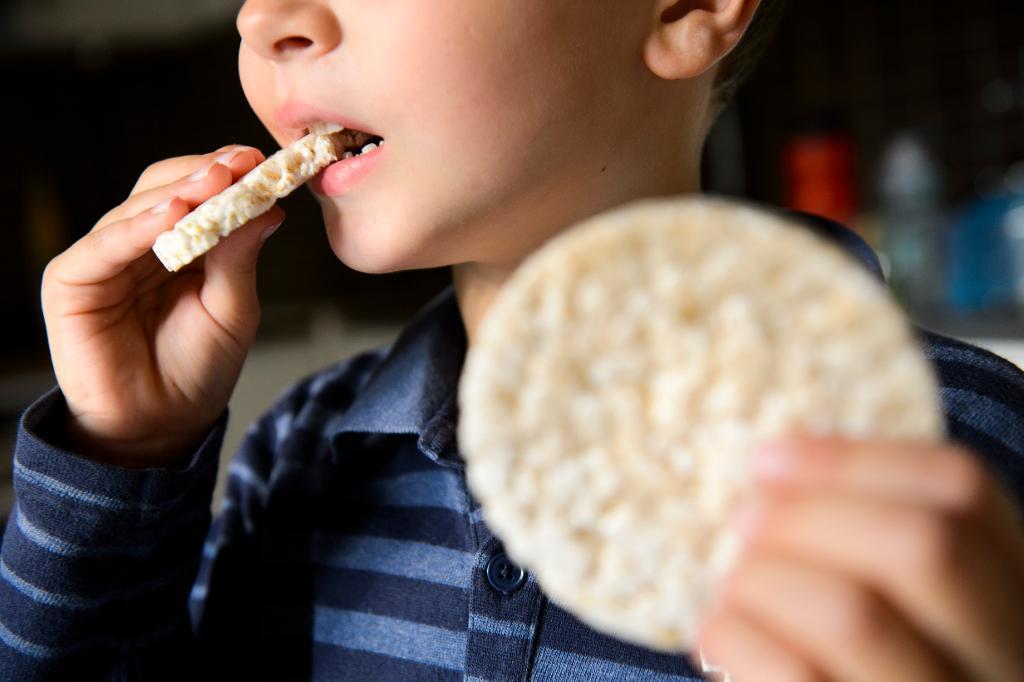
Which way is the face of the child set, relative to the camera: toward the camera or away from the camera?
toward the camera

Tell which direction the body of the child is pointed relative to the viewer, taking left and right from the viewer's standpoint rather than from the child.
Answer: facing the viewer and to the left of the viewer

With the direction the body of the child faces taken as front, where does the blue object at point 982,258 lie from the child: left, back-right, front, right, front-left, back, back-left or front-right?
back
